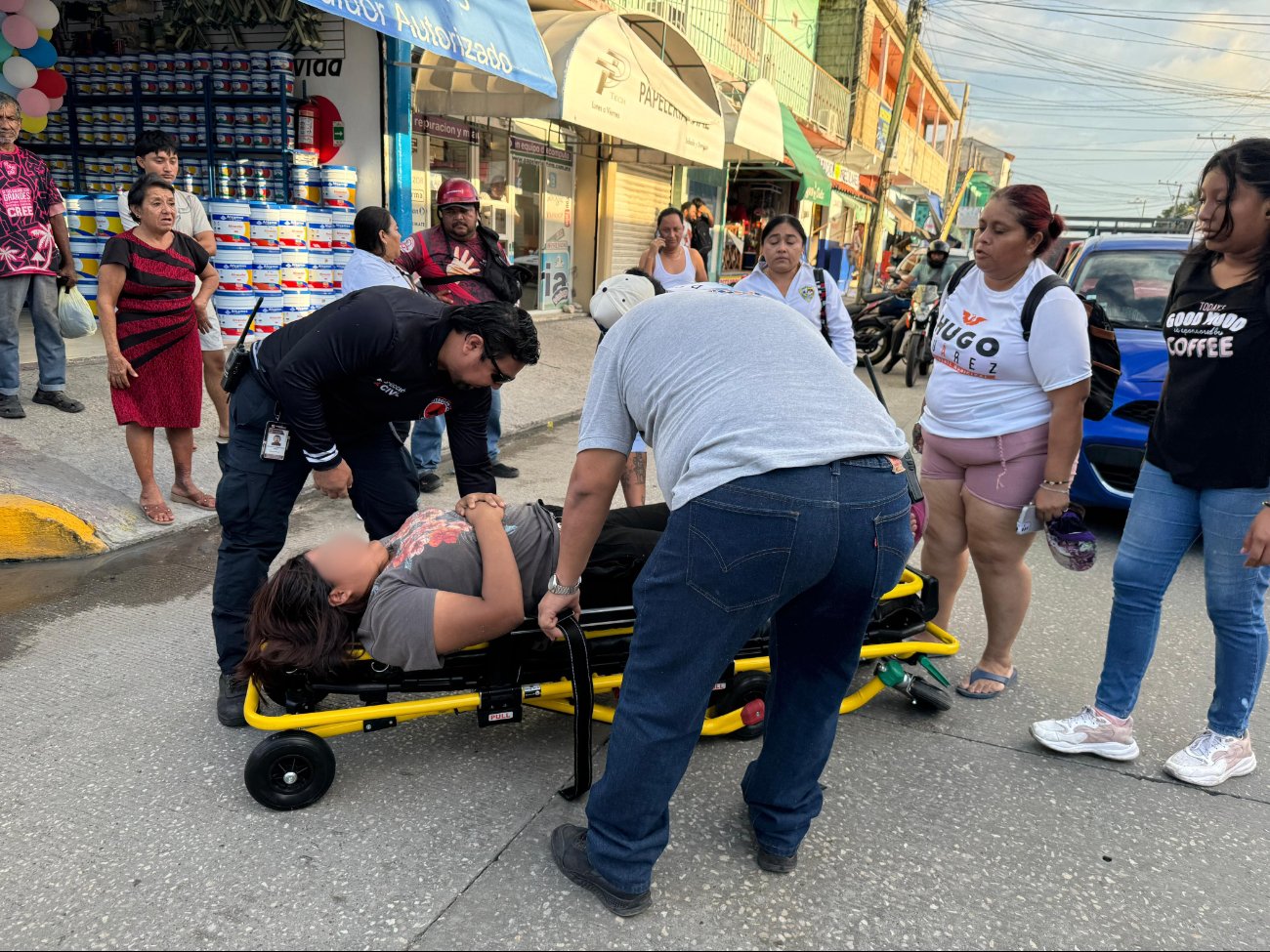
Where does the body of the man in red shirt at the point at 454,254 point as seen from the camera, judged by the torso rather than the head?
toward the camera

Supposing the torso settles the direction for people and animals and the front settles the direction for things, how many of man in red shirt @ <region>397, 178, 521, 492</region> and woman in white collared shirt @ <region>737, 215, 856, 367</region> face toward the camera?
2

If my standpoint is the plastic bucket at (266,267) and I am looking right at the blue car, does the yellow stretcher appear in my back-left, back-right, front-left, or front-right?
front-right

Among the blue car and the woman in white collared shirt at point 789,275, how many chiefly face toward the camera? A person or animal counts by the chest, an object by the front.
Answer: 2

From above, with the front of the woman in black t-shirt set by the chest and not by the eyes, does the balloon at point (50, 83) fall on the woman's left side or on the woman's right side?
on the woman's right side

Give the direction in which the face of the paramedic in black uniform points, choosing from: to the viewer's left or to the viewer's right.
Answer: to the viewer's right

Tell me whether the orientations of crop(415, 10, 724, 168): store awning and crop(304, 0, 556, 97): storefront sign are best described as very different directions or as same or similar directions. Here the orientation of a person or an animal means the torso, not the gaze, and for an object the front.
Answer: same or similar directions

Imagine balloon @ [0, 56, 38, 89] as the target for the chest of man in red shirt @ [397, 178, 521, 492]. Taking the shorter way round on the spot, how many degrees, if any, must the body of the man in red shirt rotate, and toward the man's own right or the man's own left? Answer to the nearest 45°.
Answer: approximately 135° to the man's own right

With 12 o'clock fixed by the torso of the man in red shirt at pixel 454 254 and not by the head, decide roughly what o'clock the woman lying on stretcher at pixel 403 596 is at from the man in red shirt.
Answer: The woman lying on stretcher is roughly at 12 o'clock from the man in red shirt.

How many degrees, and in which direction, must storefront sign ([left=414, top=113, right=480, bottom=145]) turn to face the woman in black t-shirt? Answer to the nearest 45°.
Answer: approximately 45° to its right

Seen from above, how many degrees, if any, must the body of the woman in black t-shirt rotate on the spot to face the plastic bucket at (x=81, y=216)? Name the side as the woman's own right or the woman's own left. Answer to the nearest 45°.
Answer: approximately 45° to the woman's own right

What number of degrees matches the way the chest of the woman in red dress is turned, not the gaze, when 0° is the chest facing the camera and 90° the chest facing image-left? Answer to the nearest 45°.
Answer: approximately 315°

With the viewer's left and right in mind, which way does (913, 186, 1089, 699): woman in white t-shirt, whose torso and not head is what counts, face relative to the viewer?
facing the viewer and to the left of the viewer

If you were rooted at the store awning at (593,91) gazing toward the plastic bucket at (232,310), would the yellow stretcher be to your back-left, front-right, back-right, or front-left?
front-left
